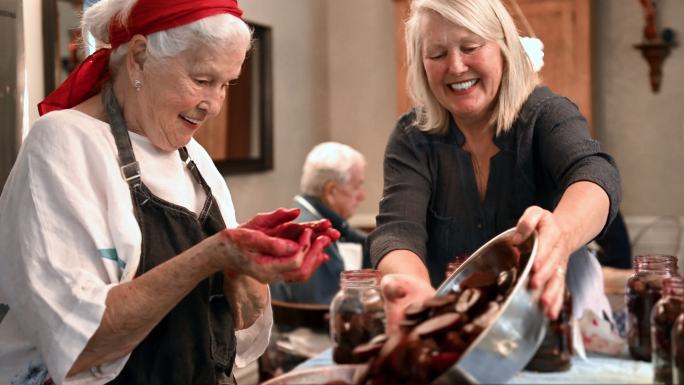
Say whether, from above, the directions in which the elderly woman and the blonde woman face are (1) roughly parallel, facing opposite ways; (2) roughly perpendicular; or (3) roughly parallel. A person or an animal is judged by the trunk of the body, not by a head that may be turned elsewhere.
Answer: roughly perpendicular

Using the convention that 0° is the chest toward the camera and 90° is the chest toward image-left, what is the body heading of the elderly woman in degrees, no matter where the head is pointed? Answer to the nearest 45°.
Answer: approximately 315°

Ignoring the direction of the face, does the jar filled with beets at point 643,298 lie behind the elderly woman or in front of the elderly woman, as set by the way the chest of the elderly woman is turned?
in front

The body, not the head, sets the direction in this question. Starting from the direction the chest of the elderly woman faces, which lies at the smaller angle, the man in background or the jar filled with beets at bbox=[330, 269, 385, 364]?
the jar filled with beets

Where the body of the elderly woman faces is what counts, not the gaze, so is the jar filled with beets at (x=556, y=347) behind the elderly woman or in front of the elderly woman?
in front

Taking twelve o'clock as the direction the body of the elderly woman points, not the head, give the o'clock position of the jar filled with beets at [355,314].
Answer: The jar filled with beets is roughly at 10 o'clock from the elderly woman.

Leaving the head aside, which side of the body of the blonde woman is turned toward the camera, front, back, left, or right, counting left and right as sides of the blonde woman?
front

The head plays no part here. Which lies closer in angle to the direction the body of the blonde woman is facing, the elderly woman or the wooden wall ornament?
the elderly woman

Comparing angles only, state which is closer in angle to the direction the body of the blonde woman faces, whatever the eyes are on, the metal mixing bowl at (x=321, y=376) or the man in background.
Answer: the metal mixing bowl

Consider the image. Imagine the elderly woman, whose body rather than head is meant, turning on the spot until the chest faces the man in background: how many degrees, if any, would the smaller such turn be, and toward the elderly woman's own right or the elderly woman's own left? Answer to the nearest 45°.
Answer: approximately 135° to the elderly woman's own left

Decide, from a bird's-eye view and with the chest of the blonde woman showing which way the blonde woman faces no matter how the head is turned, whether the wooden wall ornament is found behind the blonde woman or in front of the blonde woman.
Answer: behind
